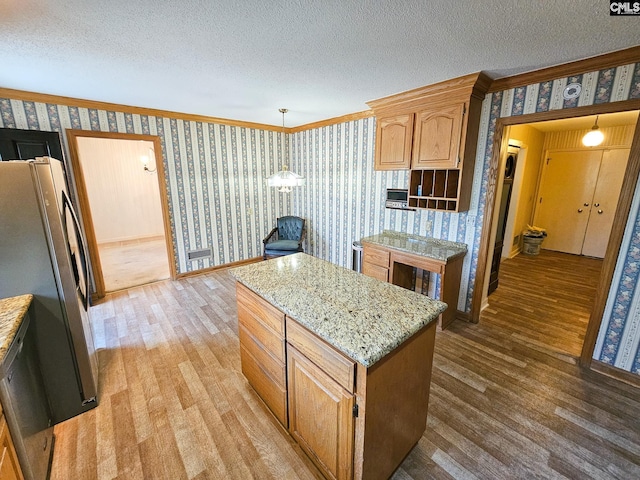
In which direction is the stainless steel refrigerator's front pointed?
to the viewer's right

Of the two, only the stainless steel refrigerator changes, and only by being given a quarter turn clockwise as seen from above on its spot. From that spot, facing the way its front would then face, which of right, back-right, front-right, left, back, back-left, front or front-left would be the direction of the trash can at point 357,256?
left

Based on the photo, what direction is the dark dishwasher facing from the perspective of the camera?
to the viewer's right

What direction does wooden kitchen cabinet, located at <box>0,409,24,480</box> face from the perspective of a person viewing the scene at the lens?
facing to the right of the viewer

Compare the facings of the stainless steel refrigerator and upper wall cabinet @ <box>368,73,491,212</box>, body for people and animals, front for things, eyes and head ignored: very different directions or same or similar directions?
very different directions

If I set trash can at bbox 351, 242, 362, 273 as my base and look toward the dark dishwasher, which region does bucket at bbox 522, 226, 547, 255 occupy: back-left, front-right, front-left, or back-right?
back-left

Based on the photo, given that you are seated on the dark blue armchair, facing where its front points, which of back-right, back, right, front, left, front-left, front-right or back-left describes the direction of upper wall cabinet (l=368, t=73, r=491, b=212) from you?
left

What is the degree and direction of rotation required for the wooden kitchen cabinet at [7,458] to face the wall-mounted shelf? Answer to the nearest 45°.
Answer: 0° — it already faces it

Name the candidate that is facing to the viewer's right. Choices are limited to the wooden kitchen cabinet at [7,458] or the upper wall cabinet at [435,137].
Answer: the wooden kitchen cabinet

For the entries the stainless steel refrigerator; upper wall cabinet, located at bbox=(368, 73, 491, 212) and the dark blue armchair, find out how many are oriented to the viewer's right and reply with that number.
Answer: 1

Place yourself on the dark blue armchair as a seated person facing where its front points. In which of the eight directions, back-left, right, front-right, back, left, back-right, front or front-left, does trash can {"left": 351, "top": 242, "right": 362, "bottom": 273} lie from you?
left

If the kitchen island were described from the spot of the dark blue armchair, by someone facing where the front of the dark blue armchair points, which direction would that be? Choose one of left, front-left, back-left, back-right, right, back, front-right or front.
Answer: front-left
